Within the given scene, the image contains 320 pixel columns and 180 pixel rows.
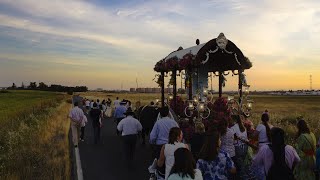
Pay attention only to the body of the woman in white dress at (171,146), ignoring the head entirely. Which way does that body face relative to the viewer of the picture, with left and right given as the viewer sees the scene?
facing away from the viewer and to the right of the viewer

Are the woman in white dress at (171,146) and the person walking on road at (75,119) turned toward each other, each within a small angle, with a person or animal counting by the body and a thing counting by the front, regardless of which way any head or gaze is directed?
no

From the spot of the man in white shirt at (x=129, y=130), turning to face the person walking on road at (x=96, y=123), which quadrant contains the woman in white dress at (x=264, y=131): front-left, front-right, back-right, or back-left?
back-right

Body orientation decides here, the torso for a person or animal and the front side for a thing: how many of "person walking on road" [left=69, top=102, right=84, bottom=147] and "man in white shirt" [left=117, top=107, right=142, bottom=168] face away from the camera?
2

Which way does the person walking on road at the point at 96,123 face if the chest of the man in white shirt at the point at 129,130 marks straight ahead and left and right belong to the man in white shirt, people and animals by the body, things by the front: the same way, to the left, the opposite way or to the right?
the same way

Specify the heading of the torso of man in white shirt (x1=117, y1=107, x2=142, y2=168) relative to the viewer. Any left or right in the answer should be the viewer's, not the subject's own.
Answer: facing away from the viewer

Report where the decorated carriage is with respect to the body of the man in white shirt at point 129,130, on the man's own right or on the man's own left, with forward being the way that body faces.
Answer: on the man's own right

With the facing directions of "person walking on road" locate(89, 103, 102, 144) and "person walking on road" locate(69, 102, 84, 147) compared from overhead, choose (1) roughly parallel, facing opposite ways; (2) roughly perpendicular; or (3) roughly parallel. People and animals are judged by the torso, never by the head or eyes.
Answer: roughly parallel

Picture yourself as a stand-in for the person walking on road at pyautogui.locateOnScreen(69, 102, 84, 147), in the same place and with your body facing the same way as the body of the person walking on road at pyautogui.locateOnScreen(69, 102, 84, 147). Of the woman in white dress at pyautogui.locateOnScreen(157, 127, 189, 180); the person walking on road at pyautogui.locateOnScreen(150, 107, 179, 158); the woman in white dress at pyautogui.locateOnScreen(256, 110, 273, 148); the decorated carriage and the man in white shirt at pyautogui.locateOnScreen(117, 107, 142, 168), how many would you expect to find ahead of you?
0

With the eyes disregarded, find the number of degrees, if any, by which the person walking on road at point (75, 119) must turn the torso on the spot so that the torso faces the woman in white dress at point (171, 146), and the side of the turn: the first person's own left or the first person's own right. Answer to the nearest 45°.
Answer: approximately 180°

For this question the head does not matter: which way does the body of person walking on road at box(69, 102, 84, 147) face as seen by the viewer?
away from the camera

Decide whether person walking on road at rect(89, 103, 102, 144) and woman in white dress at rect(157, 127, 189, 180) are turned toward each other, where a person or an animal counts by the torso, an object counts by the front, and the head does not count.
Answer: no

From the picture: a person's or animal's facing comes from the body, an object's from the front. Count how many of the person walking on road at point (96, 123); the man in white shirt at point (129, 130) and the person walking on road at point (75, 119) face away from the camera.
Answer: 3

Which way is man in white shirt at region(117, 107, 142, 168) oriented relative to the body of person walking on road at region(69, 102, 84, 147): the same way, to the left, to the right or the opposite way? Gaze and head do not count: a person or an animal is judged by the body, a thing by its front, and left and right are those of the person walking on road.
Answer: the same way

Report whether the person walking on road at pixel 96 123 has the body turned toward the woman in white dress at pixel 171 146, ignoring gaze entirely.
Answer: no

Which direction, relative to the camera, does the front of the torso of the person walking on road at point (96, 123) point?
away from the camera

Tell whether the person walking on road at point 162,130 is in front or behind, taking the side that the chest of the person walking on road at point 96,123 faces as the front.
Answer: behind
